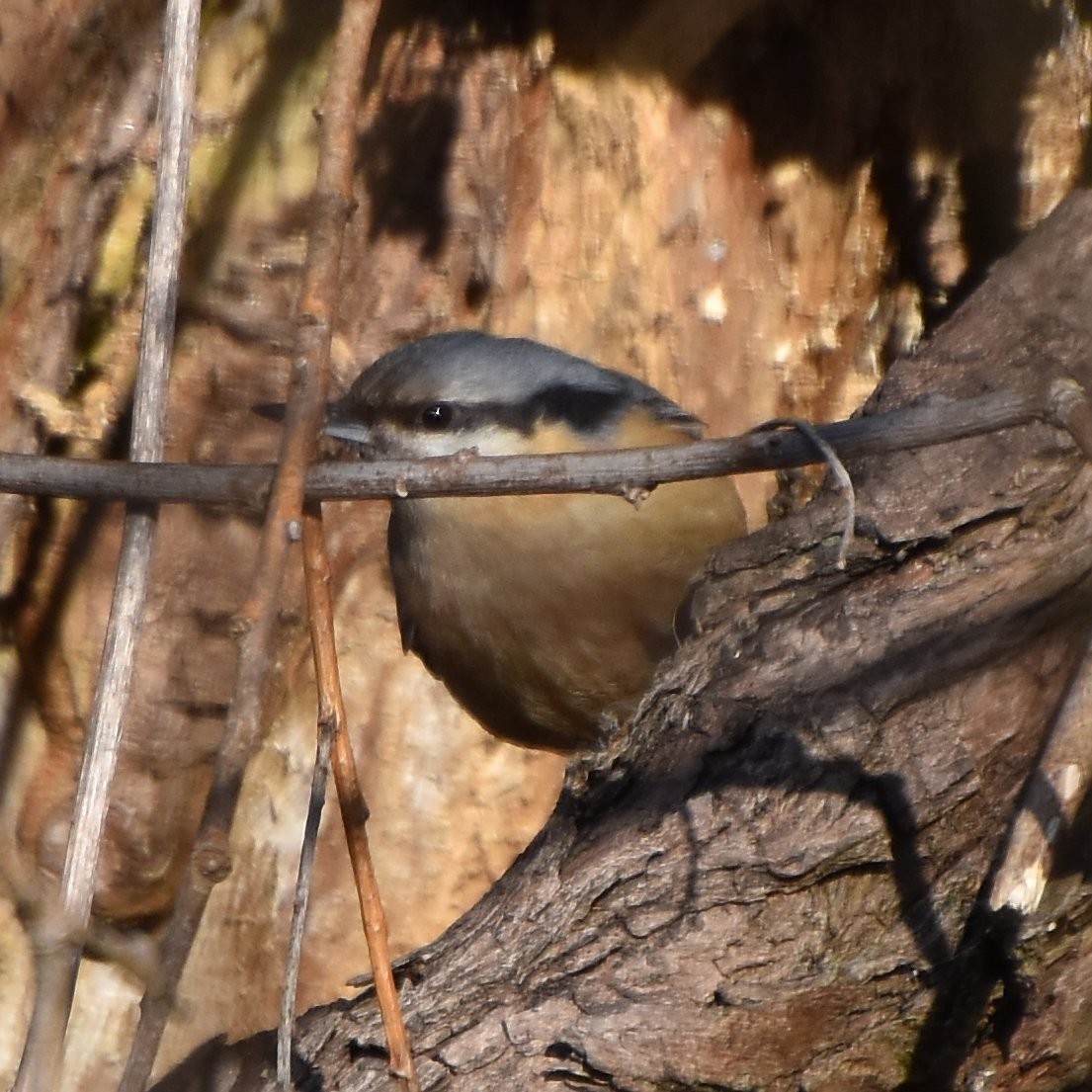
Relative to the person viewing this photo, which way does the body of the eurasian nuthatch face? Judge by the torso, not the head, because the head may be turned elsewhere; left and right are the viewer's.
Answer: facing the viewer and to the left of the viewer

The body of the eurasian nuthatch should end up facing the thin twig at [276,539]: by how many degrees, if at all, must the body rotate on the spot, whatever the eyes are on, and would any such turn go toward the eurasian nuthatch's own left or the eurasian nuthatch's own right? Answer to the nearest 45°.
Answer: approximately 45° to the eurasian nuthatch's own right

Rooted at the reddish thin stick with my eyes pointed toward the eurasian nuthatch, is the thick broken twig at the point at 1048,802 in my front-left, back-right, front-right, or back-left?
front-right

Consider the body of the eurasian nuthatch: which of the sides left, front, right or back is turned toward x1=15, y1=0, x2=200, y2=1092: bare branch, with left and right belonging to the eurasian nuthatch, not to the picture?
front
